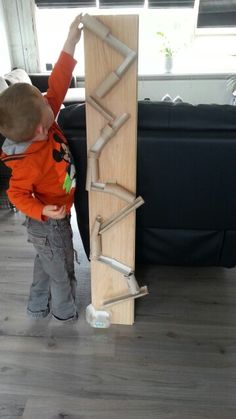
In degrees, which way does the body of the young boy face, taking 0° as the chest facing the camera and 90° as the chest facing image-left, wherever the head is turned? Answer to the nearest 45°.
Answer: approximately 270°
